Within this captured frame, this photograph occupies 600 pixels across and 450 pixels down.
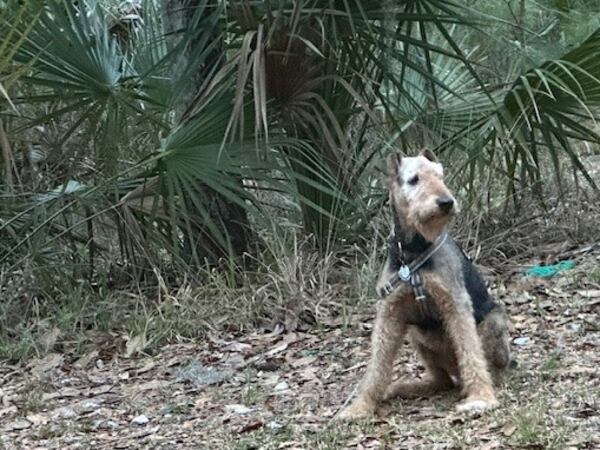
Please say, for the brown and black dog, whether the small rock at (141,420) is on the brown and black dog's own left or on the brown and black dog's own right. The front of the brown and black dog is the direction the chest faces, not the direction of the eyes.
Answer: on the brown and black dog's own right

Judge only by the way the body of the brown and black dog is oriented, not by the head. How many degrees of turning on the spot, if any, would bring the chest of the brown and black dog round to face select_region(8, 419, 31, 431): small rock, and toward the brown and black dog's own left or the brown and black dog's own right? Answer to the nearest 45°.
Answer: approximately 45° to the brown and black dog's own right

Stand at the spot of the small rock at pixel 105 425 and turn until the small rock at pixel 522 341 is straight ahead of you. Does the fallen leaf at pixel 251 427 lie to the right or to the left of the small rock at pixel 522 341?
right

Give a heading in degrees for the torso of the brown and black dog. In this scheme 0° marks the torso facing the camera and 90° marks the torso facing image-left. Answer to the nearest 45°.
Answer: approximately 45°

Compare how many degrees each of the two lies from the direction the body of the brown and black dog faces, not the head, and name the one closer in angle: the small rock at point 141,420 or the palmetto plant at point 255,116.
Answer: the small rock

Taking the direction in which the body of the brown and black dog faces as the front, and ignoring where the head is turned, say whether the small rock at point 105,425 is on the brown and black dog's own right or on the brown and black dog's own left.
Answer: on the brown and black dog's own right

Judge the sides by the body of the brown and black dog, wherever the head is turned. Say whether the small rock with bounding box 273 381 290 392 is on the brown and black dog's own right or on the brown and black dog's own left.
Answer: on the brown and black dog's own right

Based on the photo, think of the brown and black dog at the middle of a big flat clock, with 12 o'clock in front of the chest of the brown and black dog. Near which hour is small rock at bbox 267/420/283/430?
The small rock is roughly at 1 o'clock from the brown and black dog.

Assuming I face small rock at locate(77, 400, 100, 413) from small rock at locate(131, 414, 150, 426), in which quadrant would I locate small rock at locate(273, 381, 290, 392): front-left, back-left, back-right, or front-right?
back-right
